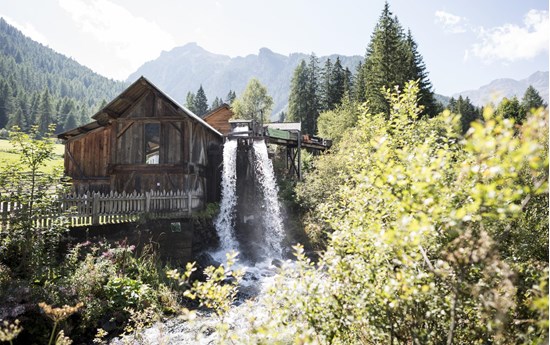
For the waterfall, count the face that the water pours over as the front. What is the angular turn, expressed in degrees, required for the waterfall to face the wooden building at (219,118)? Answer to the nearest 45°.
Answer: approximately 180°

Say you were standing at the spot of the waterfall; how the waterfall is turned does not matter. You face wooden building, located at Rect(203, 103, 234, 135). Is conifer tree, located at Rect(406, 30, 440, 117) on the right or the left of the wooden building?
right

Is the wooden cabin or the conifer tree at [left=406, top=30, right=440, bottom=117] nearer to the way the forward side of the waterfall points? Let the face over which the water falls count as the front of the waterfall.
the wooden cabin

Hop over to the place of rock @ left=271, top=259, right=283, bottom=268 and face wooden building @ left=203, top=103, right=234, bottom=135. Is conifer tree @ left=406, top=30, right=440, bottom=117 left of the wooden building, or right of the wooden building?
right

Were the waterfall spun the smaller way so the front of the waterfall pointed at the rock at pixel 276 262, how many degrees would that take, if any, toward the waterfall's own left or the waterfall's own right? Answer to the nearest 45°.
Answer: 0° — it already faces it

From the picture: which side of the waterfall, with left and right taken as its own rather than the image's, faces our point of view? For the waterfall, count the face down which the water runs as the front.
front

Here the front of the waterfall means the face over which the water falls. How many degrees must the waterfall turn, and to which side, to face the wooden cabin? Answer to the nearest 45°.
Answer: approximately 90° to its right
